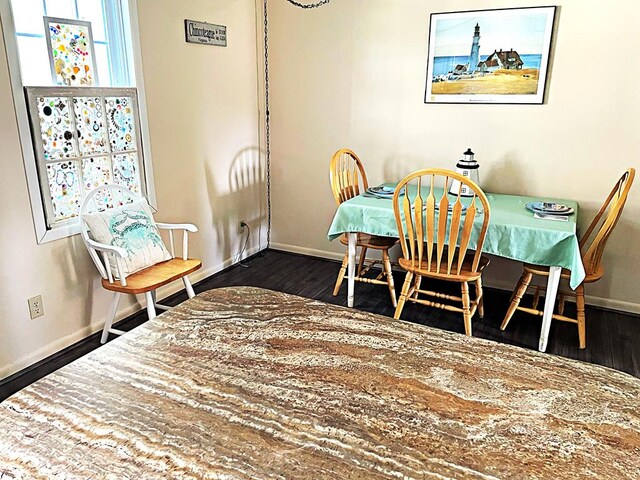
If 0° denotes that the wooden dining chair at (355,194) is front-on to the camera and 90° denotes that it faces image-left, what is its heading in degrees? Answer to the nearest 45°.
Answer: approximately 315°

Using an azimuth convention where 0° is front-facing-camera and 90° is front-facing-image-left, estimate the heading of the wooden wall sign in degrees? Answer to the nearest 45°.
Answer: approximately 315°

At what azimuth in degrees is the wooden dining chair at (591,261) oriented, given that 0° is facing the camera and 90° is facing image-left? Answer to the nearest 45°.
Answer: approximately 90°
